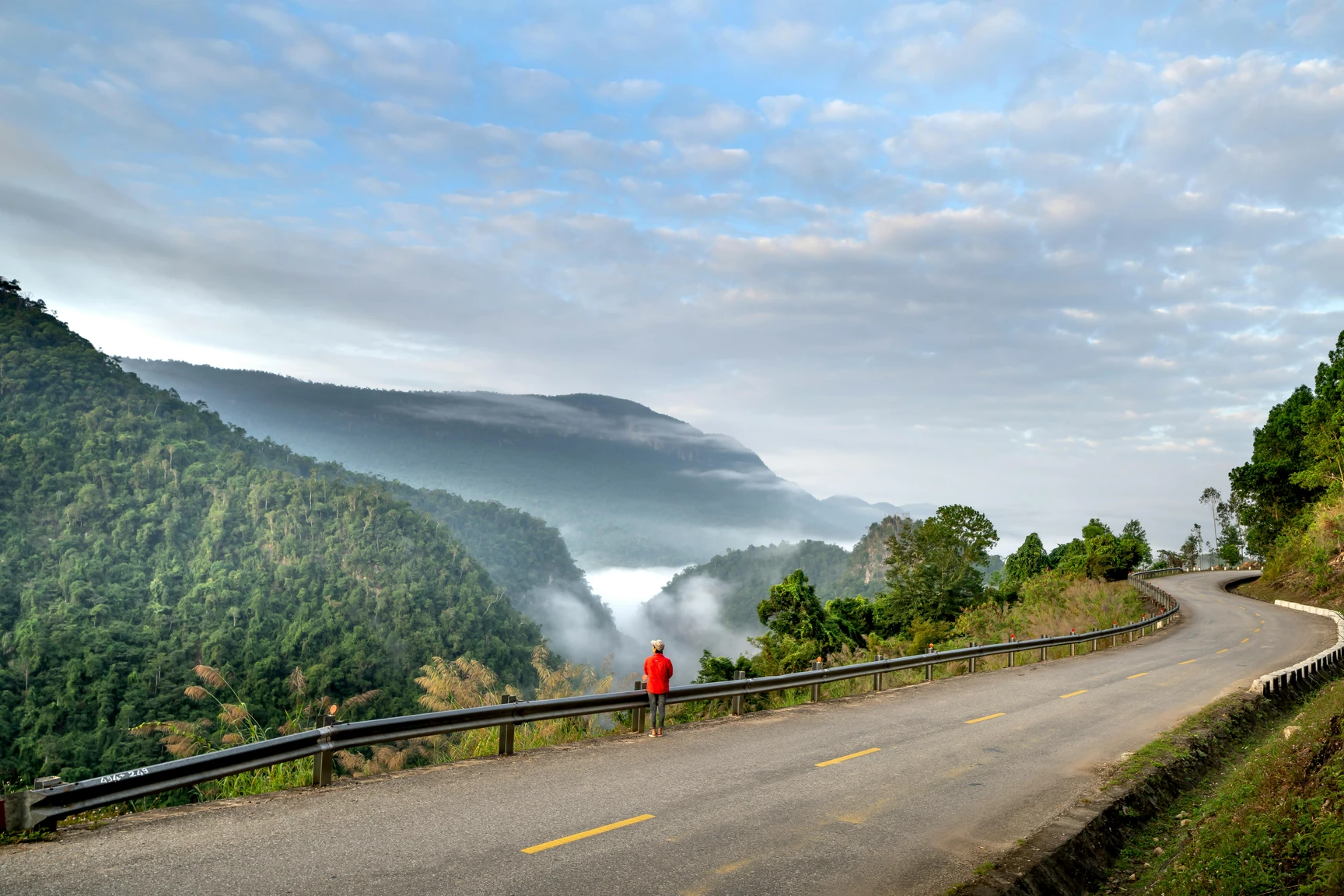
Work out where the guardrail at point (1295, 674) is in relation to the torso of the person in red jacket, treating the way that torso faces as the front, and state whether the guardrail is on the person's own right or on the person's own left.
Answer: on the person's own right

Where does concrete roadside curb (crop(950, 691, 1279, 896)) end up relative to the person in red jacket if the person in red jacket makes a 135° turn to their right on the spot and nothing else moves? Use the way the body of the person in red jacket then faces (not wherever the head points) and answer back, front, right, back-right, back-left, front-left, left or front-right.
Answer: front

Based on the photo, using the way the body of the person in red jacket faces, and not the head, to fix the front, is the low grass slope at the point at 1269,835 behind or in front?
behind

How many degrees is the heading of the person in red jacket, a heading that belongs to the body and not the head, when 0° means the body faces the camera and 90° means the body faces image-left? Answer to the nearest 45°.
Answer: approximately 180°

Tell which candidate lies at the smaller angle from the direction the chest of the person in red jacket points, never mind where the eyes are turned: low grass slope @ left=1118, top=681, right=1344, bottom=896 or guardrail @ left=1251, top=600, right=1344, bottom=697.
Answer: the guardrail
